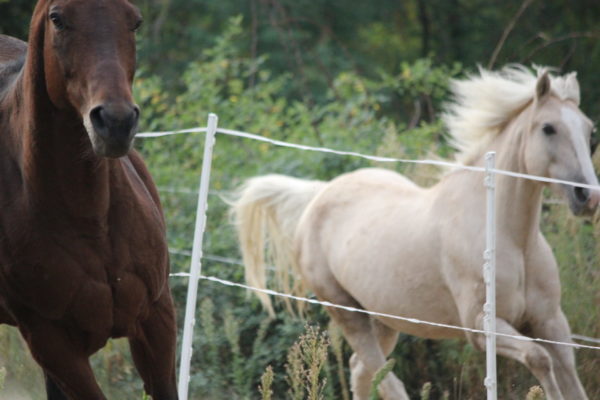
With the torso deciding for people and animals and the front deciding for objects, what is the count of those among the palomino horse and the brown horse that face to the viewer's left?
0

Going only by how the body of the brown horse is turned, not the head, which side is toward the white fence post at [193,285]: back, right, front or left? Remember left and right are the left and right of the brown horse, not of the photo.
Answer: left

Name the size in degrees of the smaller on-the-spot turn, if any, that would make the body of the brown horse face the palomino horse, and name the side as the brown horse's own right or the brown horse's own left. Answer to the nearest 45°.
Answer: approximately 90° to the brown horse's own left

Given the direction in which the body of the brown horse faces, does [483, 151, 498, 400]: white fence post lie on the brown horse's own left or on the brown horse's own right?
on the brown horse's own left

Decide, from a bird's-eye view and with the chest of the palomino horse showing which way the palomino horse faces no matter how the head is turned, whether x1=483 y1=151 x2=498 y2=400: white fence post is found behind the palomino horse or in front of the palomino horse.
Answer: in front

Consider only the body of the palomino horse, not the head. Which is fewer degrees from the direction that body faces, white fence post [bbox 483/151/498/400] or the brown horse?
the white fence post

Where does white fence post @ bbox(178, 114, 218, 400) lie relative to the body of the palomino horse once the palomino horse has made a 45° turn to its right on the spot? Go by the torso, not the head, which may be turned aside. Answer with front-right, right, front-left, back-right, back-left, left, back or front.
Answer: front-right

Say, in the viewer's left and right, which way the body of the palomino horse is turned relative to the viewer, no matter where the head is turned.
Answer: facing the viewer and to the right of the viewer
